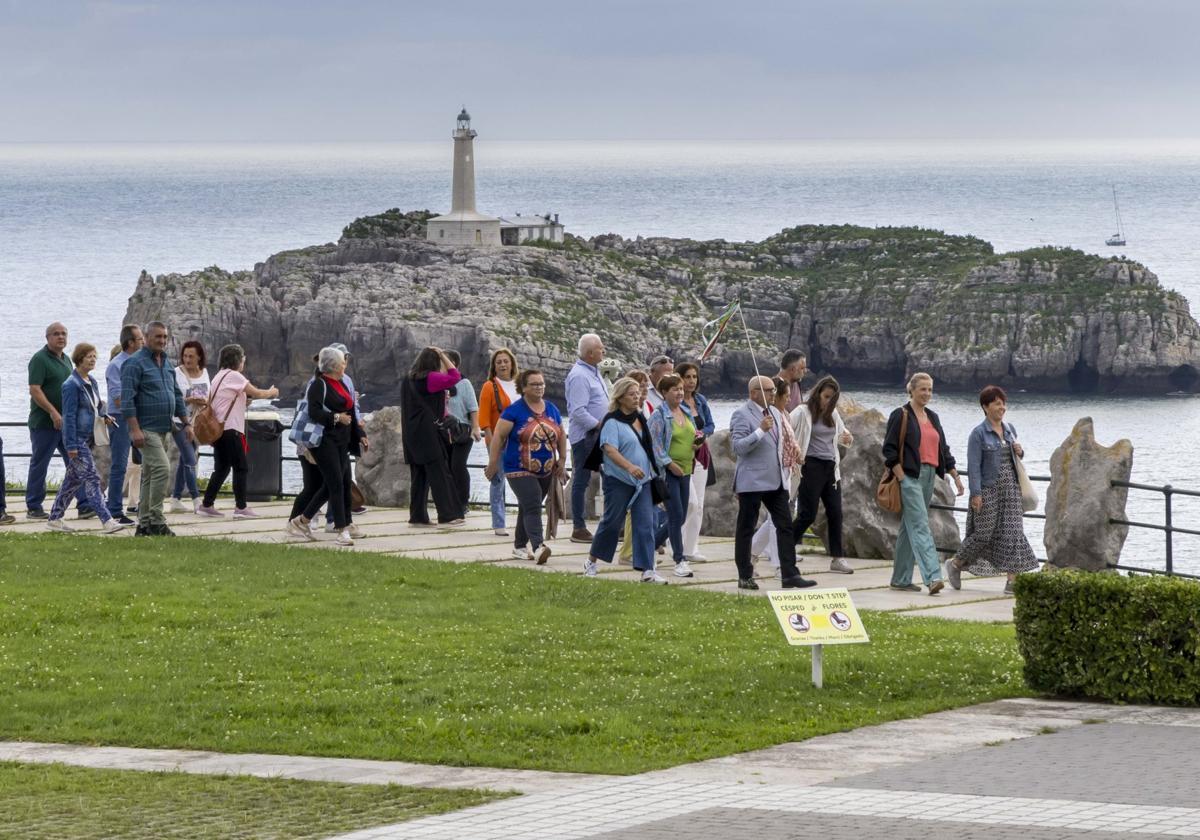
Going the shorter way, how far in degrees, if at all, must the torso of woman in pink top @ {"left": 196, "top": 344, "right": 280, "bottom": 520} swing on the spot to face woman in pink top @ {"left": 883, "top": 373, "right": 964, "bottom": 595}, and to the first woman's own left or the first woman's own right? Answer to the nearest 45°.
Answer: approximately 45° to the first woman's own right

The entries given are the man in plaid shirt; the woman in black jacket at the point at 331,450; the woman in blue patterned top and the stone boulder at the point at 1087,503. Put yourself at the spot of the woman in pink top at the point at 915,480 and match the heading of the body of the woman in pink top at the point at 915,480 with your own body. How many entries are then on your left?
1

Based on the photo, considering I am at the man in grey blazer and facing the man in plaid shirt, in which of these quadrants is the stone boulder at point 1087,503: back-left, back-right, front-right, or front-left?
back-right

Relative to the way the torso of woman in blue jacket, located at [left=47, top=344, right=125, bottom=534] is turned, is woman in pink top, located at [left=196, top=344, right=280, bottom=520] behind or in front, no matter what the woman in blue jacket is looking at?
in front

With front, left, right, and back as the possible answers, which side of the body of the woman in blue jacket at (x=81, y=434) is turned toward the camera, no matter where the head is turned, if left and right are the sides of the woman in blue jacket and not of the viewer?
right

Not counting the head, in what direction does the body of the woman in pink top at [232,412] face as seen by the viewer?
to the viewer's right

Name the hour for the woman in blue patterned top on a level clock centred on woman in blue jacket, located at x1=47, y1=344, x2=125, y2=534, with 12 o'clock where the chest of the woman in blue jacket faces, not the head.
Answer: The woman in blue patterned top is roughly at 1 o'clock from the woman in blue jacket.

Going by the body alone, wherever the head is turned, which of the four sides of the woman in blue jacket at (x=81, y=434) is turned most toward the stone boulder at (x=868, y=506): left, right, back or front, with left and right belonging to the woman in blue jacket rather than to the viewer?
front

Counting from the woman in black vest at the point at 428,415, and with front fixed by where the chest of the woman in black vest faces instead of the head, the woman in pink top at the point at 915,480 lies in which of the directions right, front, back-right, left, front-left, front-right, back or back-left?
right

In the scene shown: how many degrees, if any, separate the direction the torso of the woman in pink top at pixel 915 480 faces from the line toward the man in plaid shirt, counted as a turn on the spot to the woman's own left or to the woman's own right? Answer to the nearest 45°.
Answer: approximately 135° to the woman's own right

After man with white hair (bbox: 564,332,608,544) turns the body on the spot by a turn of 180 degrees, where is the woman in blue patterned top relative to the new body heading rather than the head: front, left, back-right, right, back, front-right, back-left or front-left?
front-left

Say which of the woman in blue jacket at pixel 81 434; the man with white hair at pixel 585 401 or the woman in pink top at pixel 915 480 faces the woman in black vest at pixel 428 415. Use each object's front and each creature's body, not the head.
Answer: the woman in blue jacket

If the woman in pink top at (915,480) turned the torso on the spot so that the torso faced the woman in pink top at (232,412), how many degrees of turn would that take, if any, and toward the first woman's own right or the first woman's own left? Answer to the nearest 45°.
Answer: approximately 135° to the first woman's own right

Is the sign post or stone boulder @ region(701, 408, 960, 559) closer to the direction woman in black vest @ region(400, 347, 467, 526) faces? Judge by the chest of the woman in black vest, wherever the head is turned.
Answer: the stone boulder
